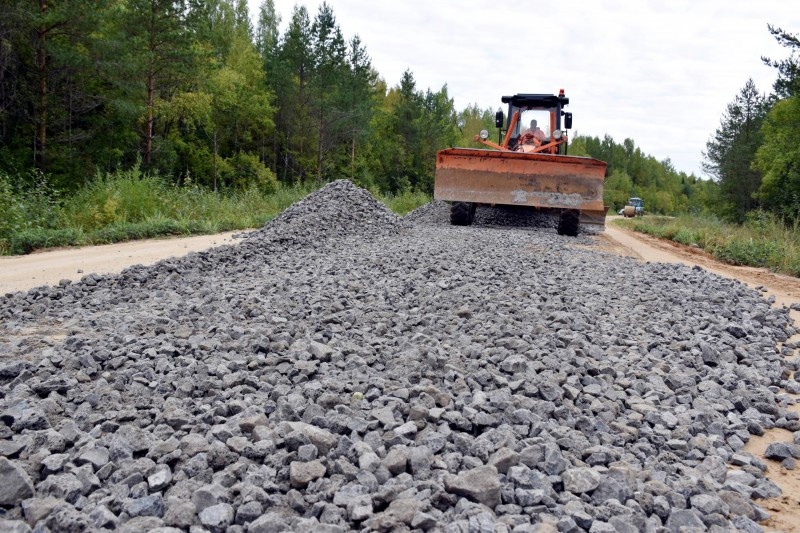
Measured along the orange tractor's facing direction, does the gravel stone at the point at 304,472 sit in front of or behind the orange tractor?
in front

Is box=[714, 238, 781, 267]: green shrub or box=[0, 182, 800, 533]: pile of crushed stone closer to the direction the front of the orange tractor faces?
the pile of crushed stone

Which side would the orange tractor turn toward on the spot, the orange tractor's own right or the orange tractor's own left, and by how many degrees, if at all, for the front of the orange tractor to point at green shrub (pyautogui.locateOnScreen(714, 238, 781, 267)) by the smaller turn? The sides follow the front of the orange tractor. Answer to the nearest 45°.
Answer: approximately 90° to the orange tractor's own left

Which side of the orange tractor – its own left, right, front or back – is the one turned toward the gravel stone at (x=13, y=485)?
front

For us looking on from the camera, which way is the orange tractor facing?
facing the viewer

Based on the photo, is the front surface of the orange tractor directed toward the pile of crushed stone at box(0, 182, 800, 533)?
yes

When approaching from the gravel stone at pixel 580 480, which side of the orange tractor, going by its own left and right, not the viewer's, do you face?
front

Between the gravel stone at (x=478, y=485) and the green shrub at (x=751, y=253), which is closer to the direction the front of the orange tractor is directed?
the gravel stone

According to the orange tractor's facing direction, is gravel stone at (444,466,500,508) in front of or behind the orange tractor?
in front

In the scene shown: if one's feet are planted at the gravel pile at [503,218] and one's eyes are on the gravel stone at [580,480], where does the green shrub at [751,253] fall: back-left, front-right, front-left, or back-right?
front-left

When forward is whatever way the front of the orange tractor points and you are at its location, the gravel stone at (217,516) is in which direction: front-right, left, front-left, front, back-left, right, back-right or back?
front
